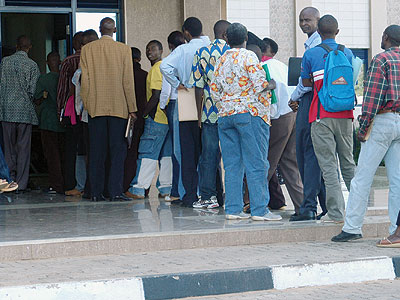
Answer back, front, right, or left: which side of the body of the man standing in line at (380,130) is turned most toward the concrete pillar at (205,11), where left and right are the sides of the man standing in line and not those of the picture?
front

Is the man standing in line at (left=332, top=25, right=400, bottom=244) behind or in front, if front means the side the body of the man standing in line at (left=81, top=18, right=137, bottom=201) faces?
behind

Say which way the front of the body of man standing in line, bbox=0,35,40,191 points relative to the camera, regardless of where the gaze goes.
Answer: away from the camera

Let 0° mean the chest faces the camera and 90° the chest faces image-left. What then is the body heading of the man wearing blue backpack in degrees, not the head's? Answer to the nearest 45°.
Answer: approximately 135°

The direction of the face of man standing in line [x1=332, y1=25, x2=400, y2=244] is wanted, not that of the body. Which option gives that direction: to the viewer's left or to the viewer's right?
to the viewer's left

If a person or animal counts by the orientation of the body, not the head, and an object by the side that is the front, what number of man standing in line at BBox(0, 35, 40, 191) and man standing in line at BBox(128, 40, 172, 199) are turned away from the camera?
1

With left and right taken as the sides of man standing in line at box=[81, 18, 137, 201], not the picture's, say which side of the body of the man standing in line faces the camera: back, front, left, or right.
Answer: back

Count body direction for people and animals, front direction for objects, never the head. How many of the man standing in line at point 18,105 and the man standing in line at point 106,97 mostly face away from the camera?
2

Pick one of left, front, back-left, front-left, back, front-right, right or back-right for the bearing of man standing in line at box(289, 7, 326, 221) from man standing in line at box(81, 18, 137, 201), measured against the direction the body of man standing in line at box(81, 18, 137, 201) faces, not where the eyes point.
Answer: back-right
